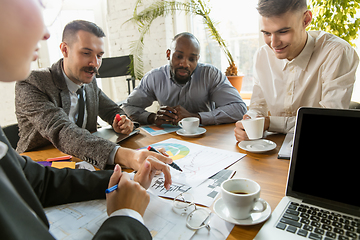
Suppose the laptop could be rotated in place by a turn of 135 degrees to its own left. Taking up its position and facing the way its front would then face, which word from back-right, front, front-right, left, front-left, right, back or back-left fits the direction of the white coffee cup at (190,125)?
back-left

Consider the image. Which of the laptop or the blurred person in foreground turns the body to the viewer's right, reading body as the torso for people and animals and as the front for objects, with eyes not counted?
the blurred person in foreground

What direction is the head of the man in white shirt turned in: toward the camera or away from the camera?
toward the camera

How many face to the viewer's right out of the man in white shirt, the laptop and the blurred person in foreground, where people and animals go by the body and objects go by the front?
1

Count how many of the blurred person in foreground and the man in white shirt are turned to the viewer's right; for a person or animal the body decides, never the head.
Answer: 1

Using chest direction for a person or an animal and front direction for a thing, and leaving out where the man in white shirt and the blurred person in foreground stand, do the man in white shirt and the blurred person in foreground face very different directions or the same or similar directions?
very different directions

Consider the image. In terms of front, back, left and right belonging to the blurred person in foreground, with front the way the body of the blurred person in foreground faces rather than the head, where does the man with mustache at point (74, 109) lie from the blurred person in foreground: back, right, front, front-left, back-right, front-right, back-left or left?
left

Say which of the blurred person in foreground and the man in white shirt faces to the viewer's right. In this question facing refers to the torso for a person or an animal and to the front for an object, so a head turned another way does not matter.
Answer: the blurred person in foreground

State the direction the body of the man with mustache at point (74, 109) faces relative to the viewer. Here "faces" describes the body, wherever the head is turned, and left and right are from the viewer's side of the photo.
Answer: facing the viewer and to the right of the viewer

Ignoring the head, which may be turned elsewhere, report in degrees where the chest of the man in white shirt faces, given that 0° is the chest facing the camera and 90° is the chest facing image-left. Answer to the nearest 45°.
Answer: approximately 45°

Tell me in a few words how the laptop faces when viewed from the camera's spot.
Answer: facing the viewer and to the left of the viewer

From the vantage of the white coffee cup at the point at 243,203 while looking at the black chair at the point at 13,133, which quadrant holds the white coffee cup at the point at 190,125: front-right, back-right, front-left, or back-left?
front-right

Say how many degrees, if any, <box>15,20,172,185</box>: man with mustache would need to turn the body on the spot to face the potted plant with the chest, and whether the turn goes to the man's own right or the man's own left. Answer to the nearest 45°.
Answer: approximately 90° to the man's own left

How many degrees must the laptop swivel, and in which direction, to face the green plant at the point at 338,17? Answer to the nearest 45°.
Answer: approximately 135° to its right

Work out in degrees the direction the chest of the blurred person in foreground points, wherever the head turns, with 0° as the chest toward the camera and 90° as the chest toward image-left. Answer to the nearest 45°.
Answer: approximately 270°

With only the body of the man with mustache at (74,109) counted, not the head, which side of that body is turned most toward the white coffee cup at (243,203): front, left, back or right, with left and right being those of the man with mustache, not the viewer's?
front
